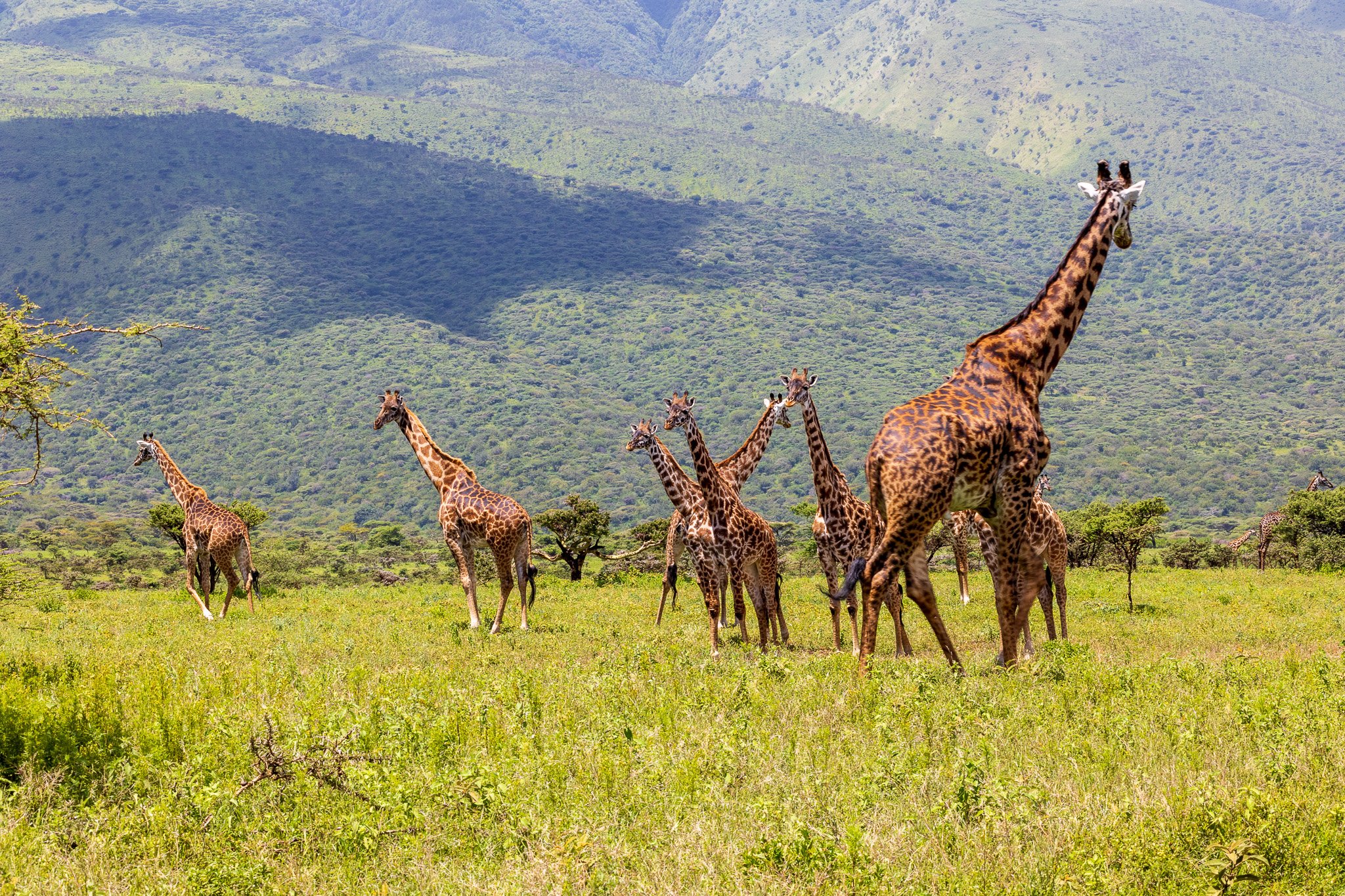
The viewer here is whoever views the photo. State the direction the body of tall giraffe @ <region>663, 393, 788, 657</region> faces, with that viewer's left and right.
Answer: facing the viewer and to the left of the viewer

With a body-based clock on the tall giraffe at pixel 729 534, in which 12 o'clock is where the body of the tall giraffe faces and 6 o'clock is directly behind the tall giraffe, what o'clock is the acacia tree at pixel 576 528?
The acacia tree is roughly at 4 o'clock from the tall giraffe.

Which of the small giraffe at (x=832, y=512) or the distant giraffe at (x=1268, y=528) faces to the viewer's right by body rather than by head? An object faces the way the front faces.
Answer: the distant giraffe

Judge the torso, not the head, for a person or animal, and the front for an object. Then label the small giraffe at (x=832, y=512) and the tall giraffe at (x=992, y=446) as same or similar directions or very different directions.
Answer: very different directions

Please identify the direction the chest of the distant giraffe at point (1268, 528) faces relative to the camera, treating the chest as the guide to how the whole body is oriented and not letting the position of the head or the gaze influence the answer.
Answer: to the viewer's right

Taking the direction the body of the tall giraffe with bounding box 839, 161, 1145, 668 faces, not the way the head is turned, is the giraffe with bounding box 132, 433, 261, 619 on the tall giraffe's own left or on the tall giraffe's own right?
on the tall giraffe's own left

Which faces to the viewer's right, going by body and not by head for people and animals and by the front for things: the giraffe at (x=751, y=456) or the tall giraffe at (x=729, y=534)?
the giraffe

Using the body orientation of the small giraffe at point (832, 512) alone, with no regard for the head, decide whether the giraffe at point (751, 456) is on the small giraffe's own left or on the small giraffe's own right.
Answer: on the small giraffe's own right

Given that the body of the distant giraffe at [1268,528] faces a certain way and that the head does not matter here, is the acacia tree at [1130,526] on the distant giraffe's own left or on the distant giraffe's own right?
on the distant giraffe's own right

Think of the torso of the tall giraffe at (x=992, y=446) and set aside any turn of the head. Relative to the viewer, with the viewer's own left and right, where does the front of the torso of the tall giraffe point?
facing away from the viewer and to the right of the viewer
